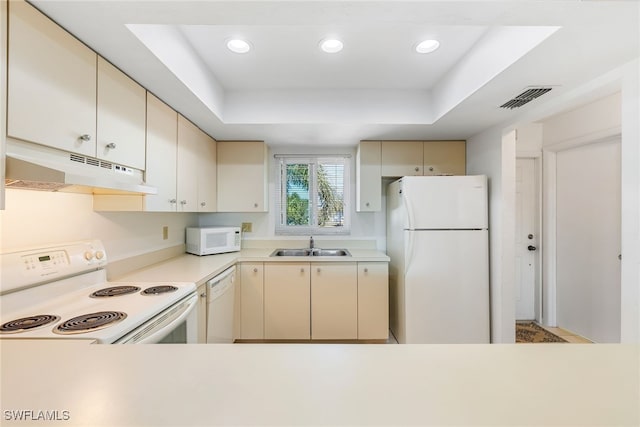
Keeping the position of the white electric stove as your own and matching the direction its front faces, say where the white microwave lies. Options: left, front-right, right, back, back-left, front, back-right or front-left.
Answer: left

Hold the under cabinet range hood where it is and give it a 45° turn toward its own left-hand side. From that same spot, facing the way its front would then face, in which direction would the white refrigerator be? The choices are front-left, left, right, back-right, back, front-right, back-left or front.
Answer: front

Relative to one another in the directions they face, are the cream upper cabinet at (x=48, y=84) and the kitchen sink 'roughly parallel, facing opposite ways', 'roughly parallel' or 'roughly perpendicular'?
roughly perpendicular

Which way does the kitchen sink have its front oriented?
toward the camera

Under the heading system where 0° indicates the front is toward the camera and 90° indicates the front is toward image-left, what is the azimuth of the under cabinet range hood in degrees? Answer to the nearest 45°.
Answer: approximately 315°

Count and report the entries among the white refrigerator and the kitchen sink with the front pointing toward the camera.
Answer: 2

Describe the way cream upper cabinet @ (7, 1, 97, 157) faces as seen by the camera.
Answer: facing the viewer and to the right of the viewer

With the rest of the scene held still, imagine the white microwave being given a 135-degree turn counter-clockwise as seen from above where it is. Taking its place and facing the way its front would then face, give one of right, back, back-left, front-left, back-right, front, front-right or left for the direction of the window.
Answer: right

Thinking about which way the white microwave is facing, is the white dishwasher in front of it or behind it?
in front

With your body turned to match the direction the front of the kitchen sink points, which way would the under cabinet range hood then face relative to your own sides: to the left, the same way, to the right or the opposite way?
to the left

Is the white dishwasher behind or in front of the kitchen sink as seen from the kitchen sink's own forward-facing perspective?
in front

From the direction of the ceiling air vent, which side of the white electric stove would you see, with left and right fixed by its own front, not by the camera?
front

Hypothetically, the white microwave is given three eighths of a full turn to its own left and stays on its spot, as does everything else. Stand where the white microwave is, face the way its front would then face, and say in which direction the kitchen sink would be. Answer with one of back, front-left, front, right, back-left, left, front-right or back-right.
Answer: right

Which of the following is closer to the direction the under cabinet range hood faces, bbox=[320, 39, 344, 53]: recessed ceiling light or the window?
the recessed ceiling light

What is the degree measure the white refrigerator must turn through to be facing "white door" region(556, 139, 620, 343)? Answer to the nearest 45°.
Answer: approximately 135° to its left
